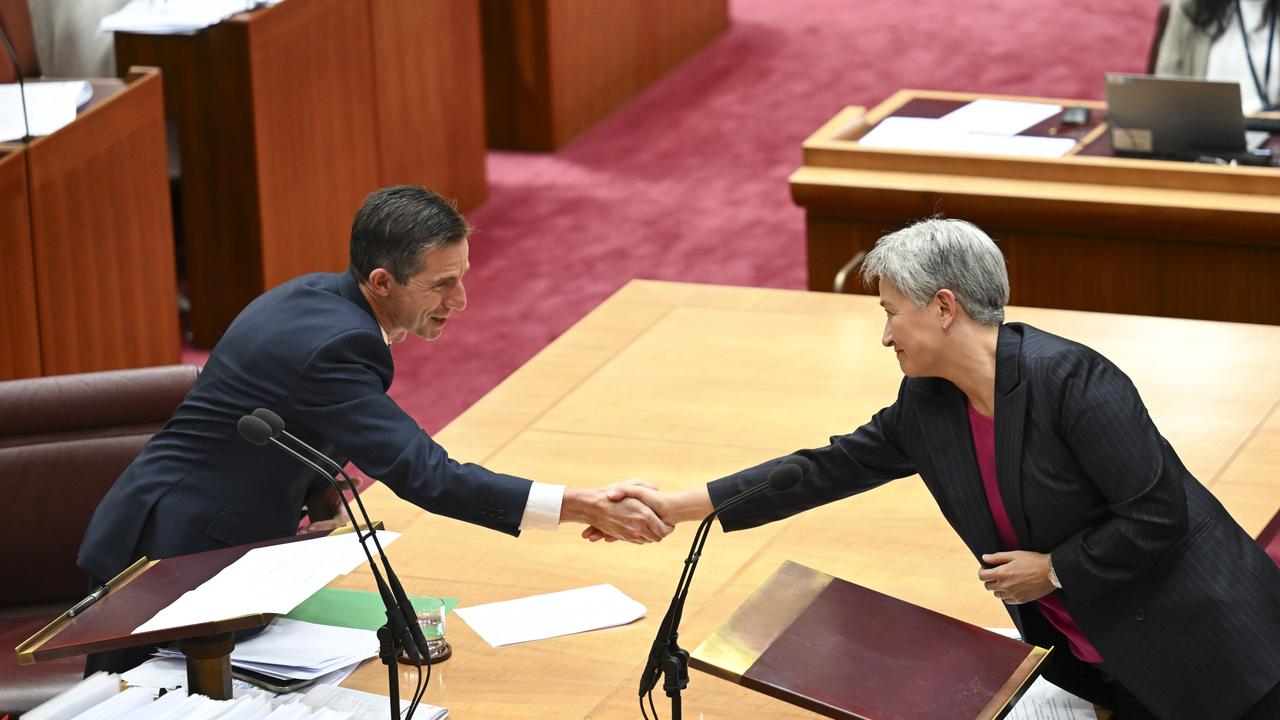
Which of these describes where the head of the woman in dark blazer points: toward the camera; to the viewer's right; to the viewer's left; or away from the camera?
to the viewer's left

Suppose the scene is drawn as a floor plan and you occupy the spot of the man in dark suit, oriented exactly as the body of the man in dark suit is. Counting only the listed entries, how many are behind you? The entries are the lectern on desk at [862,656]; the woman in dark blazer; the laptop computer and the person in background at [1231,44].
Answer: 0

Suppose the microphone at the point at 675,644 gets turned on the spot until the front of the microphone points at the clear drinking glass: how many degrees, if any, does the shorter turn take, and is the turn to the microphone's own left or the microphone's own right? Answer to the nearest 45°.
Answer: approximately 135° to the microphone's own left

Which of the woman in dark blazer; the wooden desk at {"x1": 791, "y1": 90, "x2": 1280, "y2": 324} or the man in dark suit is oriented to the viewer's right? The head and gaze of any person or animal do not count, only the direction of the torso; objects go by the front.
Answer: the man in dark suit

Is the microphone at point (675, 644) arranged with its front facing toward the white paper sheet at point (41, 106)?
no

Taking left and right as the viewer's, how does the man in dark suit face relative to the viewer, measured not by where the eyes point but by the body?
facing to the right of the viewer

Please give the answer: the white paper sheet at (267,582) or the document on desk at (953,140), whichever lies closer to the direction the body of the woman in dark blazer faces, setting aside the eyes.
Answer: the white paper sheet

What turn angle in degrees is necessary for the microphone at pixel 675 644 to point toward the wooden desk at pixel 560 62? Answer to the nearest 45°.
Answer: approximately 90° to its left

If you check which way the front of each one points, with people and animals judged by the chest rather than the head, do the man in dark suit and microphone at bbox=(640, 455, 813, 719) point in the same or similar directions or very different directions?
same or similar directions

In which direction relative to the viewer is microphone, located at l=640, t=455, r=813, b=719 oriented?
to the viewer's right

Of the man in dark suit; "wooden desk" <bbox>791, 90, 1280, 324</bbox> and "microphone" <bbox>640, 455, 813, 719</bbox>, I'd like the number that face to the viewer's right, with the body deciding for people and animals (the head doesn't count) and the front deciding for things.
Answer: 2

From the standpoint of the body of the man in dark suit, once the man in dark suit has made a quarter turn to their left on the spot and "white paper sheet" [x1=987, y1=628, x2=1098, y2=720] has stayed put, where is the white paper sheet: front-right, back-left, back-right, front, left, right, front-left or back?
back-right
